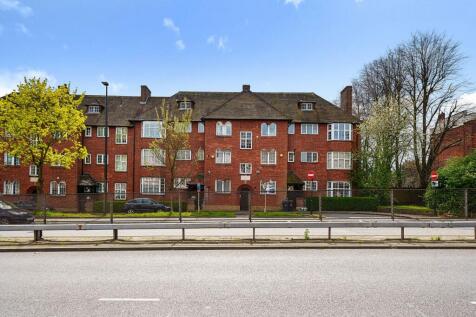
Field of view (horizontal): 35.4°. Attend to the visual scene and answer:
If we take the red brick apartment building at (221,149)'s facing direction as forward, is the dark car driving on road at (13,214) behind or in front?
in front

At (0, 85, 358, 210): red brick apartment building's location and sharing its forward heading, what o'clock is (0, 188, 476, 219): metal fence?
The metal fence is roughly at 12 o'clock from the red brick apartment building.

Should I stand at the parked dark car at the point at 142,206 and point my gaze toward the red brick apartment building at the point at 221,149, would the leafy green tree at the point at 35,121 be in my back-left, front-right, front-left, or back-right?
back-left

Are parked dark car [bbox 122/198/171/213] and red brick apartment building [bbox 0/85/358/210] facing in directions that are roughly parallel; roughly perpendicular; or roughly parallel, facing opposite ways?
roughly perpendicular
